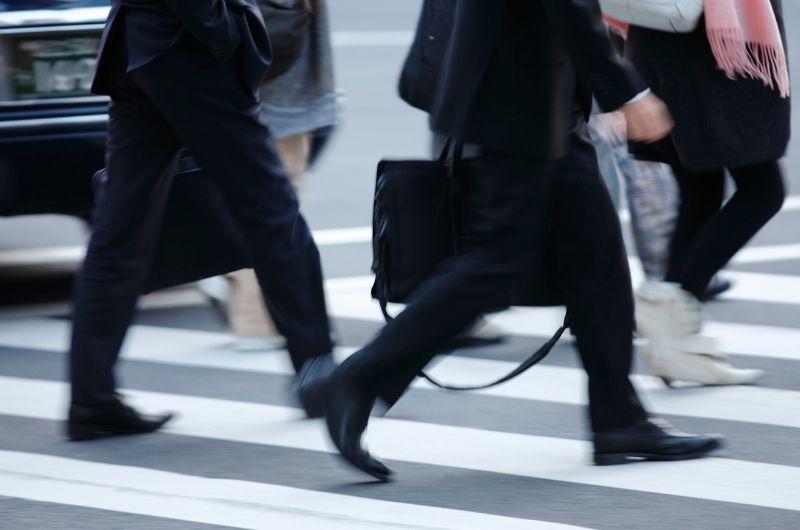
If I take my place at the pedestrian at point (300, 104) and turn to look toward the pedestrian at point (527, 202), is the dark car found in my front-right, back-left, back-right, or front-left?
back-right

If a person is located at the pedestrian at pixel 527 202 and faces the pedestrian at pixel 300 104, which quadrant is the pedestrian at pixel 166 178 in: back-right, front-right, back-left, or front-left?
front-left

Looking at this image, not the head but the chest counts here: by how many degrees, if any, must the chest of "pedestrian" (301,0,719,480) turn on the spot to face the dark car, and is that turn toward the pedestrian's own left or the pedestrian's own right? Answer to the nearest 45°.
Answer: approximately 135° to the pedestrian's own left

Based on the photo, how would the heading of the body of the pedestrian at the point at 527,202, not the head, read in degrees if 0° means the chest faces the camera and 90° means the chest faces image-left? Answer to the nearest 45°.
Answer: approximately 270°

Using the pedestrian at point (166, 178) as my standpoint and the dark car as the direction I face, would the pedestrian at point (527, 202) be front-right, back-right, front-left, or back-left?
back-right

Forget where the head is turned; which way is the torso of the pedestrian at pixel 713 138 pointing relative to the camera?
to the viewer's right

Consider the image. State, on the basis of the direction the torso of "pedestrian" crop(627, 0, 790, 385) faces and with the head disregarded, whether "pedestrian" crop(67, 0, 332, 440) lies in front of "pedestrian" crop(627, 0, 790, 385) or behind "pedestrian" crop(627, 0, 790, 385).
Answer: behind

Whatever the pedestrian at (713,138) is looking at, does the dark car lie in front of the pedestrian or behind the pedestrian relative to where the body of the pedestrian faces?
behind
